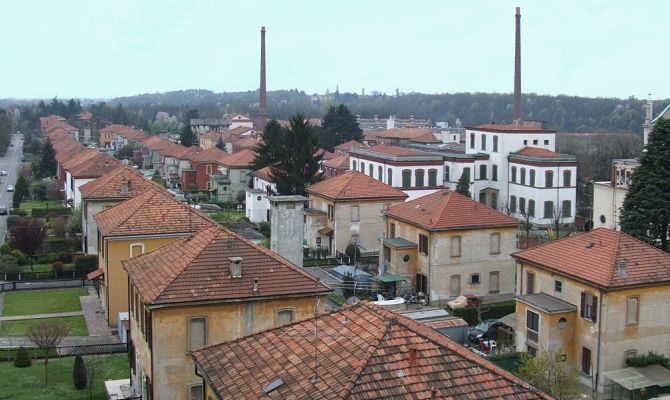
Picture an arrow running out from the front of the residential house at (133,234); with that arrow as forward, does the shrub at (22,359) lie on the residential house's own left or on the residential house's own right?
on the residential house's own left

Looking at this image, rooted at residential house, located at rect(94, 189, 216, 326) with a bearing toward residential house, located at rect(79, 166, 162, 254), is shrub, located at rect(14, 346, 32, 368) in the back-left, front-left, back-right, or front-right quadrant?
back-left

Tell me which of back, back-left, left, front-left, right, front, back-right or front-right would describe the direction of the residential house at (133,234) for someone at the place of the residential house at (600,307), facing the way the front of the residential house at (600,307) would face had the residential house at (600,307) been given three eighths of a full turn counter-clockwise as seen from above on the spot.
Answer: back

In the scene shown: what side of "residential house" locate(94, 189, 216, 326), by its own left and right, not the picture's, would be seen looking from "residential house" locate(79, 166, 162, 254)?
right

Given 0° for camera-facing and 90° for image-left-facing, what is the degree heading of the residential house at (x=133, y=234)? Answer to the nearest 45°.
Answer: approximately 90°

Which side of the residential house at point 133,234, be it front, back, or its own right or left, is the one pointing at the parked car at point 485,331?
back

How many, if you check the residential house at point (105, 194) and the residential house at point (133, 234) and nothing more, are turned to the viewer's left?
2

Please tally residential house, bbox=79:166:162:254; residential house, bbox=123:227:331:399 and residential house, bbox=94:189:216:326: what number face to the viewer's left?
3

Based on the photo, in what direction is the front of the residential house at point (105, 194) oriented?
to the viewer's left

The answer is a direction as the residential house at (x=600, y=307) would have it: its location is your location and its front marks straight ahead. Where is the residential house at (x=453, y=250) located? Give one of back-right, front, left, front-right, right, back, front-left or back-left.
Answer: right

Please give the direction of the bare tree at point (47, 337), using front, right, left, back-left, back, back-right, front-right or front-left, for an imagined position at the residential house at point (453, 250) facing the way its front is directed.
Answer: front

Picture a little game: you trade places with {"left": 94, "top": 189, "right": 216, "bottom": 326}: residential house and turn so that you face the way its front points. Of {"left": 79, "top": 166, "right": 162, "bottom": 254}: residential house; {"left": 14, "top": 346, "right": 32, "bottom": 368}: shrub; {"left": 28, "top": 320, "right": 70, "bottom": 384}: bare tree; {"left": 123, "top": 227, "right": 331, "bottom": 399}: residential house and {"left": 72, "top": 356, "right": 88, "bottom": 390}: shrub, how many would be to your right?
1

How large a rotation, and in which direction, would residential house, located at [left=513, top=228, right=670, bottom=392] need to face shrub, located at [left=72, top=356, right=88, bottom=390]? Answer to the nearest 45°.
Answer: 0° — it already faces it

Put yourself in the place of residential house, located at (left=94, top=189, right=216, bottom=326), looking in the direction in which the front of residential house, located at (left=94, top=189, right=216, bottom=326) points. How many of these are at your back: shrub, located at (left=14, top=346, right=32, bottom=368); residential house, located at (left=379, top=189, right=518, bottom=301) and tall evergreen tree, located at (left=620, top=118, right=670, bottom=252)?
2

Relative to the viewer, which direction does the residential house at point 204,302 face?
to the viewer's left

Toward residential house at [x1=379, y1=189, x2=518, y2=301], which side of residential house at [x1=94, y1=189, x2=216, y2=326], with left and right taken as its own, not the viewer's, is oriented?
back
